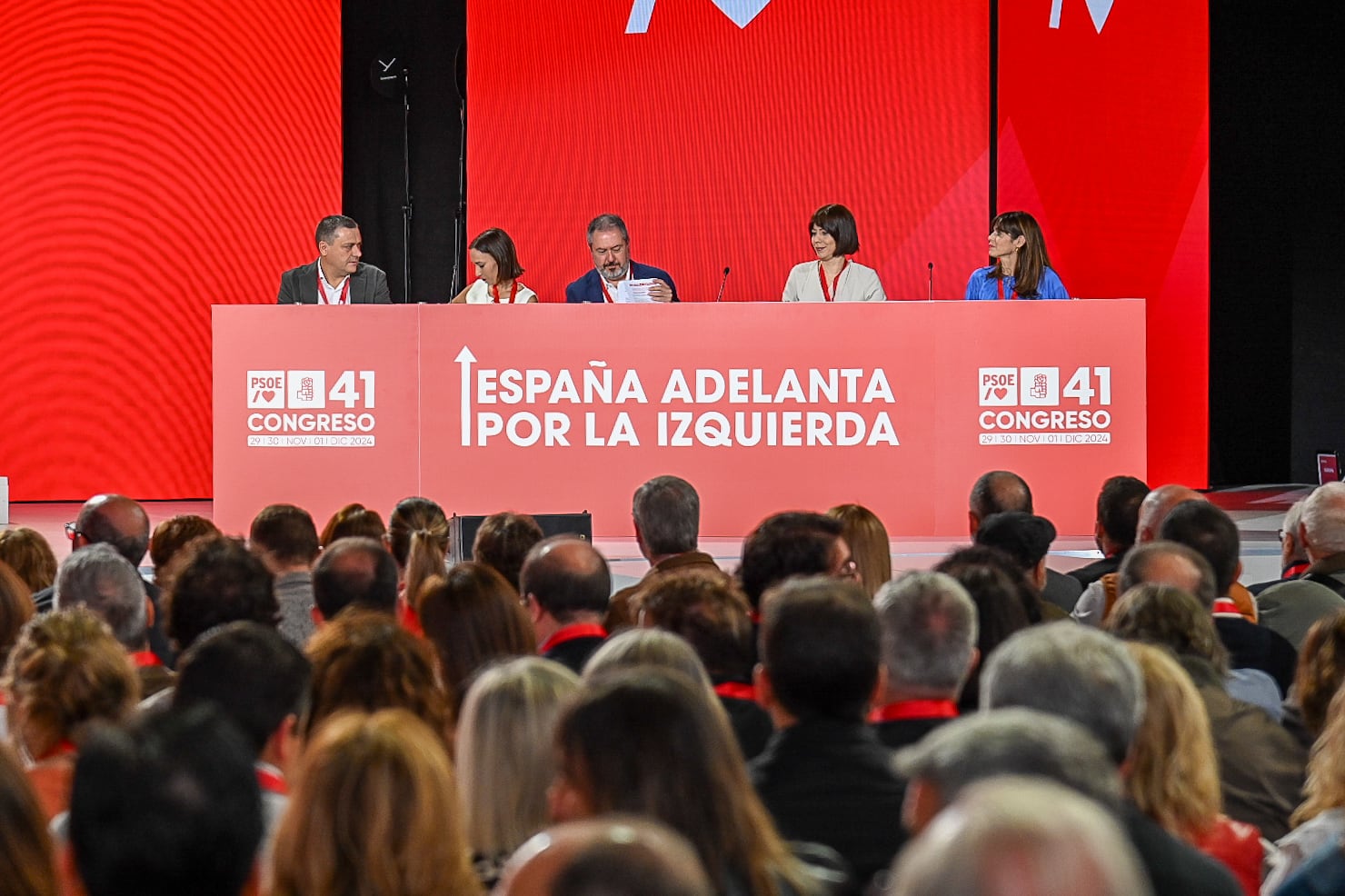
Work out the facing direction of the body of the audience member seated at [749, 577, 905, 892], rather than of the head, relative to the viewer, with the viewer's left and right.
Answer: facing away from the viewer

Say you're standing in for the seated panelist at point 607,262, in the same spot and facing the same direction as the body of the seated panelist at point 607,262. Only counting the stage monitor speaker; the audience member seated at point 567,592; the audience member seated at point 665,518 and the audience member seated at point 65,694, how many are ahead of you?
4

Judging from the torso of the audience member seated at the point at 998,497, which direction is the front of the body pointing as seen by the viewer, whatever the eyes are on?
away from the camera

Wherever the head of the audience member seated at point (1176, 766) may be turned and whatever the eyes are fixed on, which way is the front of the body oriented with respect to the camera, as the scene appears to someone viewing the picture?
away from the camera

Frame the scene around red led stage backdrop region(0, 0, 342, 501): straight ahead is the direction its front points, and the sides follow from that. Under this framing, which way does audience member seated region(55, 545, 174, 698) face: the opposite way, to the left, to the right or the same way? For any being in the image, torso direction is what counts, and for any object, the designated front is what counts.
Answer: the opposite way

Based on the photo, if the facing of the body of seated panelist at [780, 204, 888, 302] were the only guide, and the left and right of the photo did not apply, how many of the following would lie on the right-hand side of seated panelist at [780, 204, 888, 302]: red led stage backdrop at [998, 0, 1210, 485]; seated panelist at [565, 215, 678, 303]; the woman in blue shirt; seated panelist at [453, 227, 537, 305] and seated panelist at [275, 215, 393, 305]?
3

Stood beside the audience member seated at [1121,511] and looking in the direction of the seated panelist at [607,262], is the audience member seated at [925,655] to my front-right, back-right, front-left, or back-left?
back-left

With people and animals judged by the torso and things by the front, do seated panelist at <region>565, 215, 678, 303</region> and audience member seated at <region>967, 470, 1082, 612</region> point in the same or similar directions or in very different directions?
very different directions

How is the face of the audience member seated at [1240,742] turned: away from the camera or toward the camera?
away from the camera

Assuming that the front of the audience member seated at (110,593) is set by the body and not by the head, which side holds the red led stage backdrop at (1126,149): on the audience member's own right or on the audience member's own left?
on the audience member's own right

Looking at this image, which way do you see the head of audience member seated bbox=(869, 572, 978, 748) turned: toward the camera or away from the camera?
away from the camera

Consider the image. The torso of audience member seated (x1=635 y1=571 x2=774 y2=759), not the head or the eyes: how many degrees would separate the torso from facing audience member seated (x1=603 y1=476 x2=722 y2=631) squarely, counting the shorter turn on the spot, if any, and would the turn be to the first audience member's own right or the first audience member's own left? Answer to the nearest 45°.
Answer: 0° — they already face them

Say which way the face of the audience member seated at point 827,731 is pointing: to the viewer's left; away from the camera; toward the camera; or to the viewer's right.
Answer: away from the camera

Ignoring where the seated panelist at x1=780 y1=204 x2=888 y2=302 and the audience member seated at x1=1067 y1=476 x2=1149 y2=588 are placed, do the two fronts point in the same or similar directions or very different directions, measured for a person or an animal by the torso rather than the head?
very different directions

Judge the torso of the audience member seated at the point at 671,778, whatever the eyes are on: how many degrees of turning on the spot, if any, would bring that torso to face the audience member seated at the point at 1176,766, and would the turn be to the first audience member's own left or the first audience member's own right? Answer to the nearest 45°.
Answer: approximately 90° to the first audience member's own right

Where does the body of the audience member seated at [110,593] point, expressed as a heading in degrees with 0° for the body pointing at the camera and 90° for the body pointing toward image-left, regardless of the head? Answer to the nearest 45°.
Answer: approximately 180°
